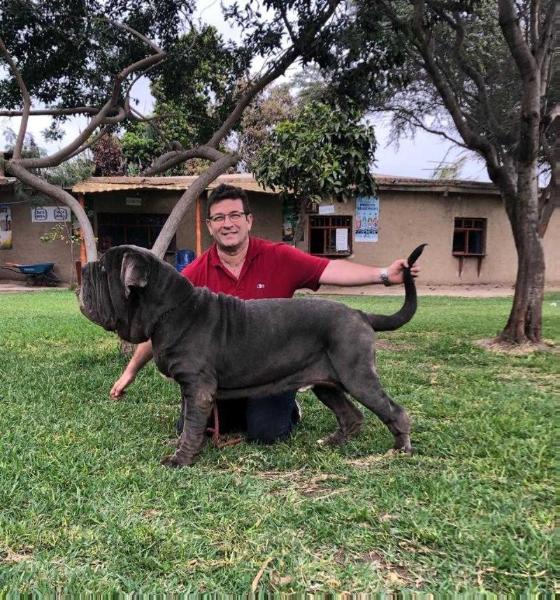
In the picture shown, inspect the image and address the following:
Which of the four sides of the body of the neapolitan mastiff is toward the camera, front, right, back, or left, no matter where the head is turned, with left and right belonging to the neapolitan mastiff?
left

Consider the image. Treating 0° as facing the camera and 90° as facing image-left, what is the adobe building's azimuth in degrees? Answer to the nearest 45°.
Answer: approximately 0°

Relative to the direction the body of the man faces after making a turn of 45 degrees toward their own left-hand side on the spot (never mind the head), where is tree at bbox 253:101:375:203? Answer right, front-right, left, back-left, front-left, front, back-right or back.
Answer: back-left

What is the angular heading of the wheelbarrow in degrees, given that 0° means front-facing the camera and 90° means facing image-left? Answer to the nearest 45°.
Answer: approximately 270°

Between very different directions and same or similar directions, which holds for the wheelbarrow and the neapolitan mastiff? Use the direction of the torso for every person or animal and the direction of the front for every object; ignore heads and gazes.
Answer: very different directions

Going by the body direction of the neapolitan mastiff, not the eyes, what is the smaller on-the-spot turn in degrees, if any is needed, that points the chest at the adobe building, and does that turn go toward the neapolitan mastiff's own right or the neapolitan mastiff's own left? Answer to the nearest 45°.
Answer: approximately 90° to the neapolitan mastiff's own right

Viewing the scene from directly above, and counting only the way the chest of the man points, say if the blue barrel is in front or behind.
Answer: behind

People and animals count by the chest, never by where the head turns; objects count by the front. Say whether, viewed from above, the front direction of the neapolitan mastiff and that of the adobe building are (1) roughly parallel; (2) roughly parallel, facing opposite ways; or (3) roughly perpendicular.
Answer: roughly perpendicular

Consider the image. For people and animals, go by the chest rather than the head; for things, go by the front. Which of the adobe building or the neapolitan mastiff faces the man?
the adobe building
